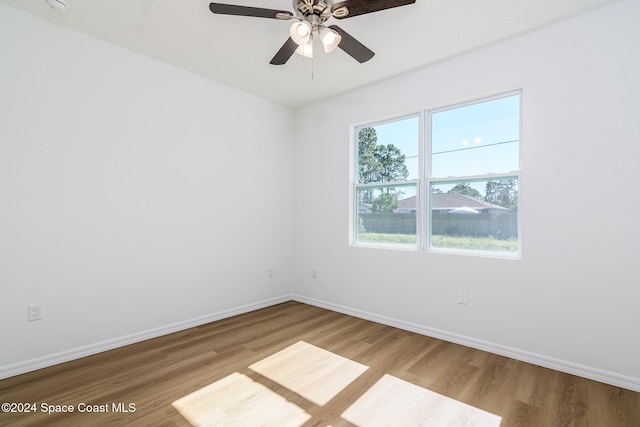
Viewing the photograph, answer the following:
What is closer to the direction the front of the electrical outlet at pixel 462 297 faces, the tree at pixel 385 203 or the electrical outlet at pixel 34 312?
the electrical outlet

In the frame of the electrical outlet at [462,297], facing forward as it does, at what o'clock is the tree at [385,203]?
The tree is roughly at 4 o'clock from the electrical outlet.

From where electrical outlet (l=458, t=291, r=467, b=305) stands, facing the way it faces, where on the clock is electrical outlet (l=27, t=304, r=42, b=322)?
electrical outlet (l=27, t=304, r=42, b=322) is roughly at 2 o'clock from electrical outlet (l=458, t=291, r=467, b=305).

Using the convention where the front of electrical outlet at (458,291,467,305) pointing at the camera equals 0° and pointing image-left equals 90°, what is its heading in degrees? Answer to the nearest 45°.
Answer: approximately 0°
